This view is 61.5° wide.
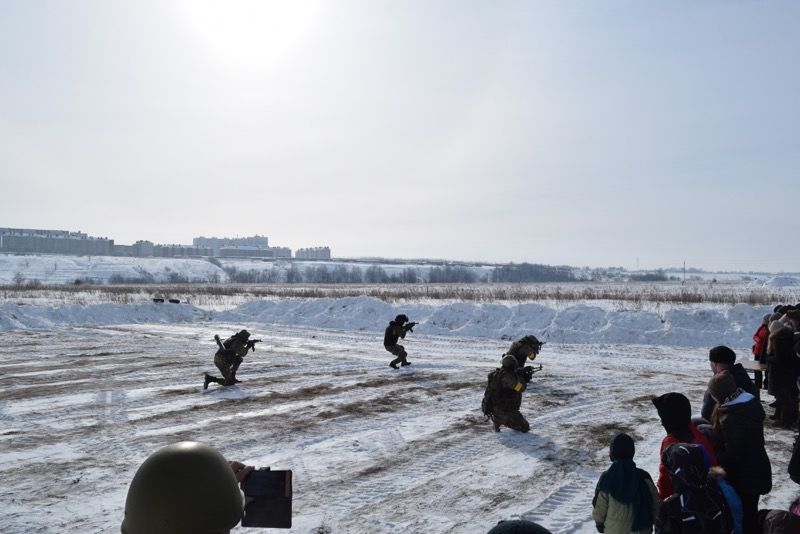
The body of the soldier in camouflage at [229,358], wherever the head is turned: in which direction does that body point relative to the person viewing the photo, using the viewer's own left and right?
facing to the right of the viewer

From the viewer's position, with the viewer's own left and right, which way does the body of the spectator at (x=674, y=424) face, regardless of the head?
facing away from the viewer and to the left of the viewer

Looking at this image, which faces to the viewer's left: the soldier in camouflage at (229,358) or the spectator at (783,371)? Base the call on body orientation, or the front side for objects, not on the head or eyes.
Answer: the spectator

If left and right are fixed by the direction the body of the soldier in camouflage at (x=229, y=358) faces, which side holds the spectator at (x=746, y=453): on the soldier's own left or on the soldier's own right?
on the soldier's own right

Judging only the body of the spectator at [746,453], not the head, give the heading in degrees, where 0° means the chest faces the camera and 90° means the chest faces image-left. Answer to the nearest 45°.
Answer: approximately 135°

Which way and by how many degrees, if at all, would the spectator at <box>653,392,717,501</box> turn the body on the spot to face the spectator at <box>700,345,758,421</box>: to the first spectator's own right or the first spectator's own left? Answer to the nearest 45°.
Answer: approximately 45° to the first spectator's own right

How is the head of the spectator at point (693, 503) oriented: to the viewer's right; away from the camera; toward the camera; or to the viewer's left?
away from the camera

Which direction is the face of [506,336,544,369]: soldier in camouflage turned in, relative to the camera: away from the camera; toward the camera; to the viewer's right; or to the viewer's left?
to the viewer's right

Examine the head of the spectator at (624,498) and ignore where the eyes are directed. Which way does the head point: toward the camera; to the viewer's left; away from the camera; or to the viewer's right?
away from the camera

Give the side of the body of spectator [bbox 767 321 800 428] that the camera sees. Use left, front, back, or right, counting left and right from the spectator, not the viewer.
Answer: left

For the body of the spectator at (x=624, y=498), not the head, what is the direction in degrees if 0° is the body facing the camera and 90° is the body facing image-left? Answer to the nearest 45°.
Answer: approximately 180°

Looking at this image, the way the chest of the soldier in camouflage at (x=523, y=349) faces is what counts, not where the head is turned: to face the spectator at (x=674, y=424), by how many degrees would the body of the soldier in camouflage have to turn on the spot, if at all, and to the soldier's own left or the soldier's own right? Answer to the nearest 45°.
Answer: approximately 90° to the soldier's own right

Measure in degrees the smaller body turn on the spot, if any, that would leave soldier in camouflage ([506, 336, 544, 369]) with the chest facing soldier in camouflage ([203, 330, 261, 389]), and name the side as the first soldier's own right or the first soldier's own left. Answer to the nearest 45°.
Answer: approximately 180°

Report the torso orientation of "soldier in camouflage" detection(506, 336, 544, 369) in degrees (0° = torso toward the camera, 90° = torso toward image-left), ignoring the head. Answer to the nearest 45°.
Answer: approximately 270°
